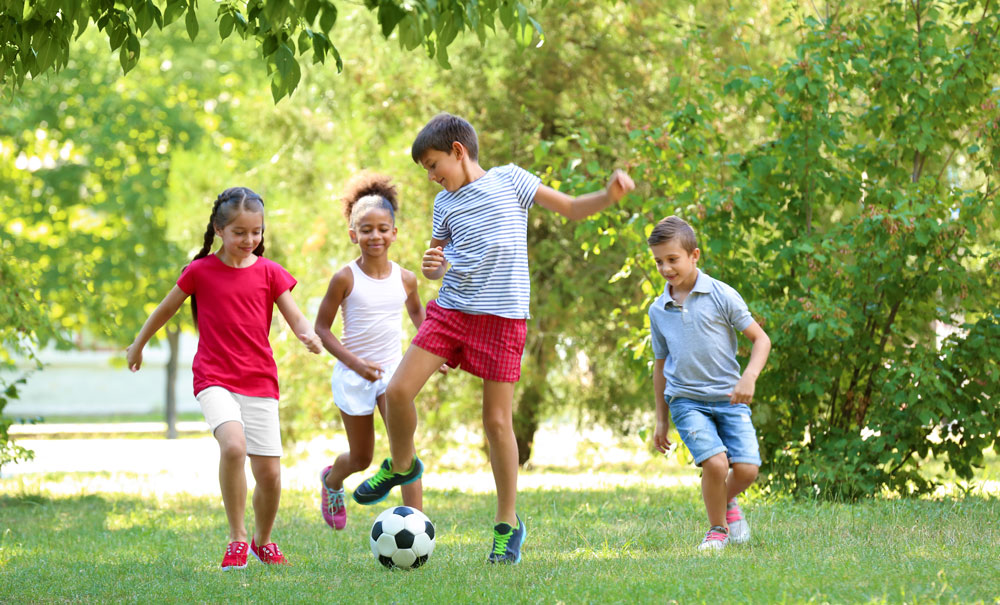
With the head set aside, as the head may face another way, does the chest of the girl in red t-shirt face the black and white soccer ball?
no

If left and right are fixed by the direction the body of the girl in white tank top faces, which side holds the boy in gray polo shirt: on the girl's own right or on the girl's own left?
on the girl's own left

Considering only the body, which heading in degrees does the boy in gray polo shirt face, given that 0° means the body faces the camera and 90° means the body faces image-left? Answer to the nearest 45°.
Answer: approximately 45°

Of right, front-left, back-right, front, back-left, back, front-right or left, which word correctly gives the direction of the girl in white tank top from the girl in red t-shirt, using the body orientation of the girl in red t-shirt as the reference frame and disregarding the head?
back-left

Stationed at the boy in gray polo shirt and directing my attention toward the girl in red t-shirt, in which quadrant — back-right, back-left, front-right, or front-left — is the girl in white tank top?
front-right

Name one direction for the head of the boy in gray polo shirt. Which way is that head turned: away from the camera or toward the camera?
toward the camera

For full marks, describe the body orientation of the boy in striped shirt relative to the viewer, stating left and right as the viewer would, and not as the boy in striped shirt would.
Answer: facing the viewer and to the left of the viewer

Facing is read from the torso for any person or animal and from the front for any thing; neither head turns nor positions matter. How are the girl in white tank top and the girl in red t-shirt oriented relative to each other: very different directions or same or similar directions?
same or similar directions

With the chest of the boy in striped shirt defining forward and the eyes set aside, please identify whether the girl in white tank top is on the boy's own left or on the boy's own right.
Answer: on the boy's own right

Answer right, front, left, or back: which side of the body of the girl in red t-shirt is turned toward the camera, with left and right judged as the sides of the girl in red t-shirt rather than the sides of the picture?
front

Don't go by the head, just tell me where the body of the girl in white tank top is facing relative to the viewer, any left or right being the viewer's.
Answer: facing the viewer

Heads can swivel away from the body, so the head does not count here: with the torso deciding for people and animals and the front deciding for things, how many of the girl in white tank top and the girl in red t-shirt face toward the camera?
2

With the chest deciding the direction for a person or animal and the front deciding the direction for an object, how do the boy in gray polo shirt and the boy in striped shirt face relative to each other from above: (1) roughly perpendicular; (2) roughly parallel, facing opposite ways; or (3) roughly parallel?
roughly parallel

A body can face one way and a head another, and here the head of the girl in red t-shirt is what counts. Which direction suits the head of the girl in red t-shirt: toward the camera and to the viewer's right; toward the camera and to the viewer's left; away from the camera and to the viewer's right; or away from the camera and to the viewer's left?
toward the camera and to the viewer's right

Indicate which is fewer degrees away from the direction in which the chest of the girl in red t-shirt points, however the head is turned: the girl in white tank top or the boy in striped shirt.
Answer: the boy in striped shirt

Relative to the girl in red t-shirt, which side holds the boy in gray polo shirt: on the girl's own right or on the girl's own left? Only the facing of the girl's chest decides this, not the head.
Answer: on the girl's own left

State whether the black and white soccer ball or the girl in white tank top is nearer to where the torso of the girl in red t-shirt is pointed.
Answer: the black and white soccer ball
